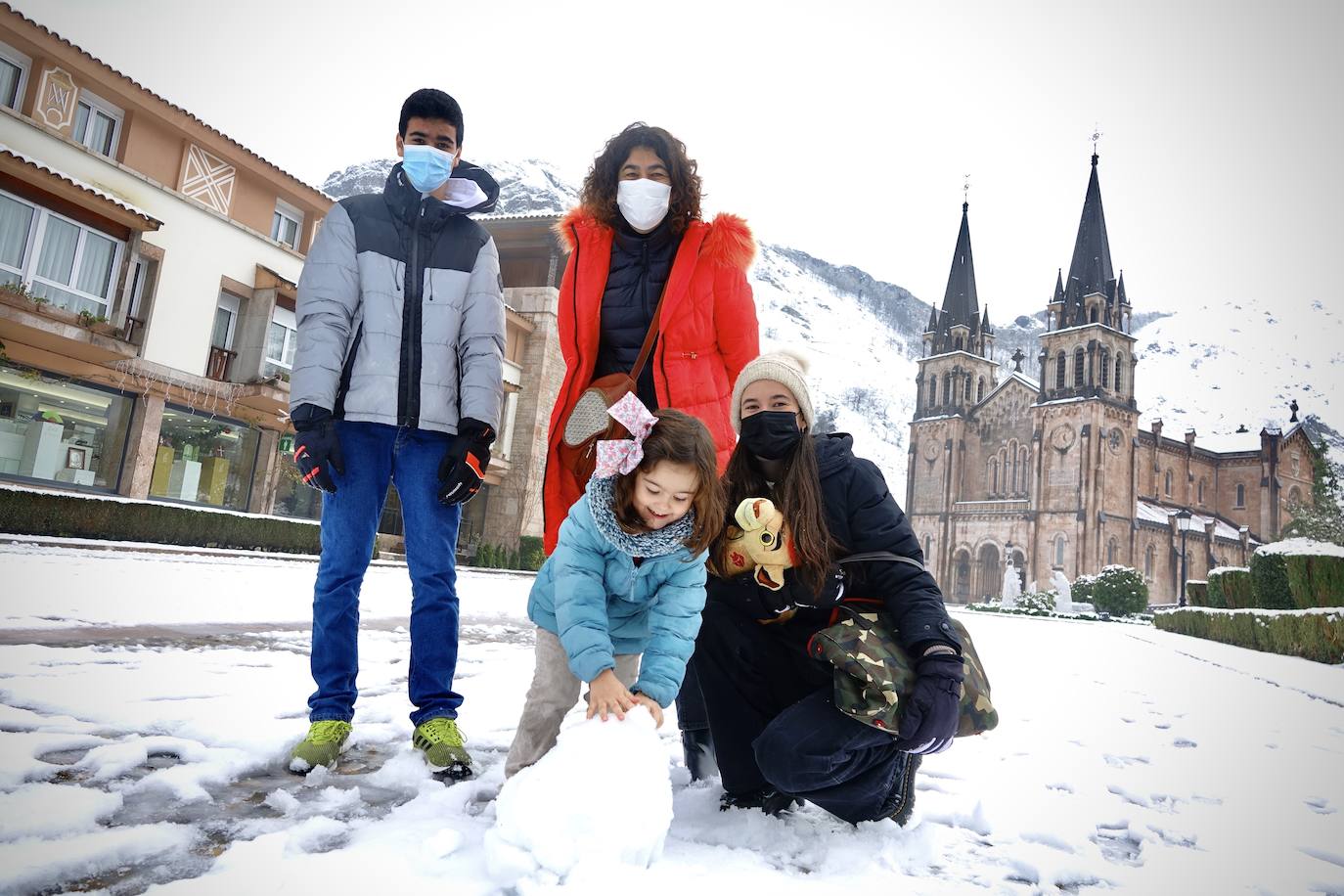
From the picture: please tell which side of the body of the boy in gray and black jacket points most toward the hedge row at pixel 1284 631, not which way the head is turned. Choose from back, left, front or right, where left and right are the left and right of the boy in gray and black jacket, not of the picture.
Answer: left

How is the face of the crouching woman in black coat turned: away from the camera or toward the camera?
toward the camera

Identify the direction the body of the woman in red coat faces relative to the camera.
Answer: toward the camera

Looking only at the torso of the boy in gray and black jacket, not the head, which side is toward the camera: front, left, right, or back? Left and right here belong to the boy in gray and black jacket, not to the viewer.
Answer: front

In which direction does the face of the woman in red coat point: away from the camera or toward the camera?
toward the camera

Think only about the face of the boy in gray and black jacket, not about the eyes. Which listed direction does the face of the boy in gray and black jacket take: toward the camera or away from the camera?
toward the camera

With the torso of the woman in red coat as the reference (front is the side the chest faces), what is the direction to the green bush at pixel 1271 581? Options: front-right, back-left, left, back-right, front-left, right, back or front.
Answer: back-left

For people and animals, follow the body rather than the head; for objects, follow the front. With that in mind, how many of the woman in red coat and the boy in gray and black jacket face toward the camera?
2

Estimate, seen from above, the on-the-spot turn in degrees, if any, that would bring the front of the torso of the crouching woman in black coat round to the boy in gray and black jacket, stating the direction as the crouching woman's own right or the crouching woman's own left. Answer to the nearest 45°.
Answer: approximately 45° to the crouching woman's own right

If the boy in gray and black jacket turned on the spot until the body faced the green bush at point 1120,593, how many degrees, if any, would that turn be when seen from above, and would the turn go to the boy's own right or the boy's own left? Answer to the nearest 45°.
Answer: approximately 135° to the boy's own left

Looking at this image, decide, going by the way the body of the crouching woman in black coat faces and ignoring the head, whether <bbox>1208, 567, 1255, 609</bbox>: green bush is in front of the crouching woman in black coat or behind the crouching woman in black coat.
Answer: behind
